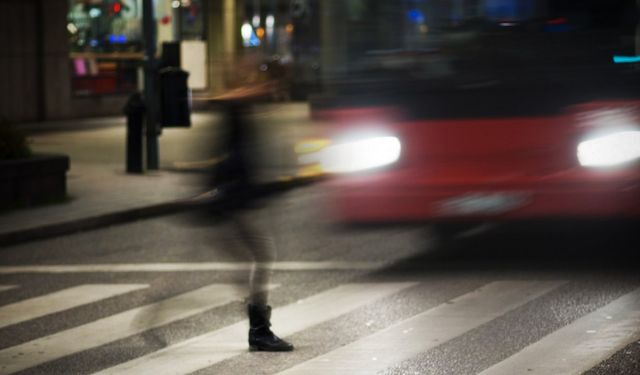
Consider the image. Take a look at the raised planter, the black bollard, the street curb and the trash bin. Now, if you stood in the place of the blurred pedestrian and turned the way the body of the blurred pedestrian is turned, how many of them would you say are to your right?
0

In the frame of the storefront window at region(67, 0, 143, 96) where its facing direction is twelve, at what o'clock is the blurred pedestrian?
The blurred pedestrian is roughly at 12 o'clock from the storefront window.

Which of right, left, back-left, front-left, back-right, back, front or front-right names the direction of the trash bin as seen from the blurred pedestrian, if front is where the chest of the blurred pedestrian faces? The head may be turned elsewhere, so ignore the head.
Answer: left

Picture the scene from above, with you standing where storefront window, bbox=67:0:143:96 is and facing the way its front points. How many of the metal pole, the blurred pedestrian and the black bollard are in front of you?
3

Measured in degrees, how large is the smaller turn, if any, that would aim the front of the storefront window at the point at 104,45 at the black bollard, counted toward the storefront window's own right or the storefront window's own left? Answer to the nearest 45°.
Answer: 0° — it already faces it

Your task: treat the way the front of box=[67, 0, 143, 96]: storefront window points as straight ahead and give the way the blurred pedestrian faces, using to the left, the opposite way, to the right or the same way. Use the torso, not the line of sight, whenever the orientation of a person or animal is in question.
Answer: to the left

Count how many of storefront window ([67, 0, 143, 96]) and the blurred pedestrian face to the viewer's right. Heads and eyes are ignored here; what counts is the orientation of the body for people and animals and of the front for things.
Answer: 1

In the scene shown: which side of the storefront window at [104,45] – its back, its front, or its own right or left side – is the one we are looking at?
front

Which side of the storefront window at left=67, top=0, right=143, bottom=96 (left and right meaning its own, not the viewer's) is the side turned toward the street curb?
front

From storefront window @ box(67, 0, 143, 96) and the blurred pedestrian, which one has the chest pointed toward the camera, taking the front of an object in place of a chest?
the storefront window

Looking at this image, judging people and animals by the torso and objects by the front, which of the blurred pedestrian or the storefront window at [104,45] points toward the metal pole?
the storefront window

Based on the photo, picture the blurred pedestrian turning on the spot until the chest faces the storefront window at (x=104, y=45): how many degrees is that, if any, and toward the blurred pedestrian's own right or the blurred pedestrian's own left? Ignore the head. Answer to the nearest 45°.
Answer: approximately 90° to the blurred pedestrian's own left

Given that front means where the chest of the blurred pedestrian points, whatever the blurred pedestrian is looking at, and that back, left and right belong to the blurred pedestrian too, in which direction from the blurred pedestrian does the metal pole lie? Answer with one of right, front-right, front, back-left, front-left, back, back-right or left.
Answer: left

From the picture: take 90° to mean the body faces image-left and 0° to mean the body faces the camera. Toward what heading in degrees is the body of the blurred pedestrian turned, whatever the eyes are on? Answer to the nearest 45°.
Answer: approximately 270°

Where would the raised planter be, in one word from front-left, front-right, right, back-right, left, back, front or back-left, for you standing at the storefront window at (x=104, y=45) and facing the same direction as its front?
front

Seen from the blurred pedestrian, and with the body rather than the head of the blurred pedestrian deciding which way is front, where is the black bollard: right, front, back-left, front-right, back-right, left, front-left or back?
left
